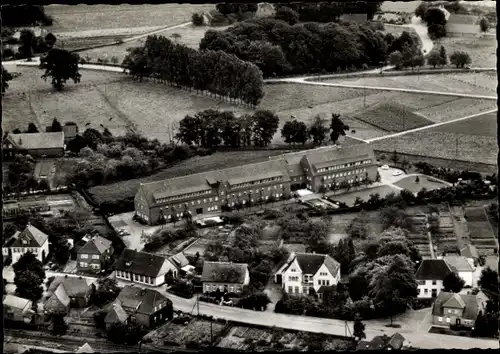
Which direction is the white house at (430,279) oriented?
toward the camera

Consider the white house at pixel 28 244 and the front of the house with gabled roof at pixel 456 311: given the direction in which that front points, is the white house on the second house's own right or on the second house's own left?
on the second house's own right

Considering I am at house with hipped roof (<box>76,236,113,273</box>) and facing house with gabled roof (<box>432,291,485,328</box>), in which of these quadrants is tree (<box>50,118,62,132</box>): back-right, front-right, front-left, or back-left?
back-left

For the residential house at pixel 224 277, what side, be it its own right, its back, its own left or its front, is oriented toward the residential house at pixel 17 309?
right

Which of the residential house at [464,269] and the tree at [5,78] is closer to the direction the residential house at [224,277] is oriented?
the residential house

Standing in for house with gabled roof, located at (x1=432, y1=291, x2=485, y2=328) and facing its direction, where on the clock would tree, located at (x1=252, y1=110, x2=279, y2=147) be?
The tree is roughly at 5 o'clock from the house with gabled roof.

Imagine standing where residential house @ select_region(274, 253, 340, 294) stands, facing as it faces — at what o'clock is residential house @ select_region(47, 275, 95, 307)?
residential house @ select_region(47, 275, 95, 307) is roughly at 3 o'clock from residential house @ select_region(274, 253, 340, 294).

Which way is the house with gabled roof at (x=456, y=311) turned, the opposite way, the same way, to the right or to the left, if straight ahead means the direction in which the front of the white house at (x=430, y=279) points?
the same way

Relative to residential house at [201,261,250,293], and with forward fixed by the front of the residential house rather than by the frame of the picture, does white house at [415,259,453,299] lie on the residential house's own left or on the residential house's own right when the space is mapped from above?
on the residential house's own left

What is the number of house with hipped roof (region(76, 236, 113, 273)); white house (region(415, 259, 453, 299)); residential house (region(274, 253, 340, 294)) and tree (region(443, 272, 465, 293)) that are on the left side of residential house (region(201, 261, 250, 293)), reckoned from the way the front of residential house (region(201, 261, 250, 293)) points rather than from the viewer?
3

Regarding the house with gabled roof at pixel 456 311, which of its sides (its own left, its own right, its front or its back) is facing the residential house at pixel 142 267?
right

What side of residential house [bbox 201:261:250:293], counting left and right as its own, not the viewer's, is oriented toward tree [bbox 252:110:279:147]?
back

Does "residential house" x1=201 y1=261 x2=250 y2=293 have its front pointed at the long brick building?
no

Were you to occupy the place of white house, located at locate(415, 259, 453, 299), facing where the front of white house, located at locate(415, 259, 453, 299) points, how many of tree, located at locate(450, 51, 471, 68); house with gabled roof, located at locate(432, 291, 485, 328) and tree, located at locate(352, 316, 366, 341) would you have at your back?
1

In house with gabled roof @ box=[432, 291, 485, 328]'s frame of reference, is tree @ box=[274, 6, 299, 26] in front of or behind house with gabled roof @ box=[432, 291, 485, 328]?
behind

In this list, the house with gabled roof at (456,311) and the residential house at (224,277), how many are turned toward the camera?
2

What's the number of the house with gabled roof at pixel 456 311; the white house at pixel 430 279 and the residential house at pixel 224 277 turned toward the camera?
3

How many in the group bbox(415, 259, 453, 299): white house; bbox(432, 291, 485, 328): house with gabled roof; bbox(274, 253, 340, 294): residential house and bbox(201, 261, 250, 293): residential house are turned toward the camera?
4

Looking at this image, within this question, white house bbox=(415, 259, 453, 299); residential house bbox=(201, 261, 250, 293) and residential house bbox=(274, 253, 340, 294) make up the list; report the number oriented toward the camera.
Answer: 3

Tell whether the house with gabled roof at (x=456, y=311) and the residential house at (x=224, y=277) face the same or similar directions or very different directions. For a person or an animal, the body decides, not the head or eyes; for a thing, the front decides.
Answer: same or similar directions

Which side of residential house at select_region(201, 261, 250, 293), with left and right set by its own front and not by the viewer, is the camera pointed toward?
front
